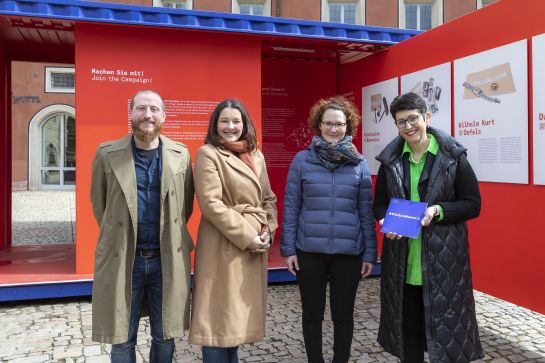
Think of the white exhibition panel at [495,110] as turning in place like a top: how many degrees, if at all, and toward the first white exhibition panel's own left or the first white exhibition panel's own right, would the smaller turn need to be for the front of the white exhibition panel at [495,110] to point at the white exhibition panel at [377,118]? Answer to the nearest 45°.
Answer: approximately 90° to the first white exhibition panel's own right

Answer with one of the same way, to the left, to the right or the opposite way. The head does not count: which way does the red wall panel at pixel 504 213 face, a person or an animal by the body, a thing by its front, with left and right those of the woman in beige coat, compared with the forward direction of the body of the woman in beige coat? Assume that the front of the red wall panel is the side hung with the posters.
to the right

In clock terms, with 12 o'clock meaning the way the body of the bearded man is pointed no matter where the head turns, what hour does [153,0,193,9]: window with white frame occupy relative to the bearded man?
The window with white frame is roughly at 6 o'clock from the bearded man.

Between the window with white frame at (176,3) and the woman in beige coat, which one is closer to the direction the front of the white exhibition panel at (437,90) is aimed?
the woman in beige coat

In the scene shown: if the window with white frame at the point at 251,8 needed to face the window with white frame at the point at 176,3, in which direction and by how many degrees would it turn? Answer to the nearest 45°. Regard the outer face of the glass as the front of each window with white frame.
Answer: approximately 90° to its right

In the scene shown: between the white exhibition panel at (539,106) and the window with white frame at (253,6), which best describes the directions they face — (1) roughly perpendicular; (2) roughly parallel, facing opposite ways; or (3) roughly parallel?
roughly perpendicular

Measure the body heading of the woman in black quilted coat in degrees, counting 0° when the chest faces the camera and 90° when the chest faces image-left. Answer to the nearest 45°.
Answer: approximately 45°

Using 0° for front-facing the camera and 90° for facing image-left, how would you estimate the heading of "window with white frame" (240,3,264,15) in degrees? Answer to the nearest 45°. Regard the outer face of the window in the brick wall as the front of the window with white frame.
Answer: approximately 0°

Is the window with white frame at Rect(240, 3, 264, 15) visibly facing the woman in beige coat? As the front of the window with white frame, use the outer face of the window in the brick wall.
yes

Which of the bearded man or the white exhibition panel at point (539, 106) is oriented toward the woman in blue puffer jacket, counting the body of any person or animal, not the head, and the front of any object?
the white exhibition panel

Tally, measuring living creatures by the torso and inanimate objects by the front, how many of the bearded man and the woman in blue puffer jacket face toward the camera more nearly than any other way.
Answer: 2
